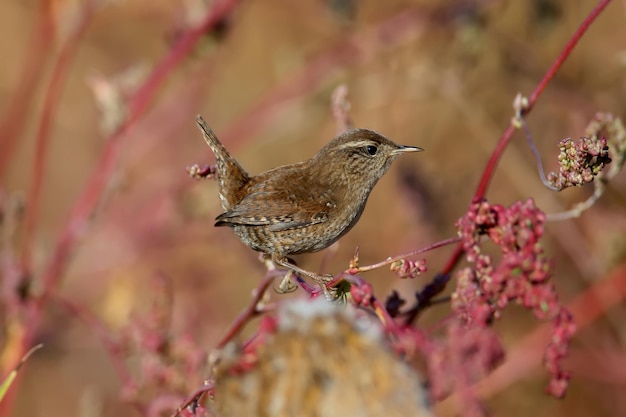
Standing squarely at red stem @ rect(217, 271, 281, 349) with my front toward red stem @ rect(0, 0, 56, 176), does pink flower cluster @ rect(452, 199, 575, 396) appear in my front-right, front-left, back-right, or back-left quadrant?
back-right

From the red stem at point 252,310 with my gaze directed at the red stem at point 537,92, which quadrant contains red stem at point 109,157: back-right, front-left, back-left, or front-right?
back-left

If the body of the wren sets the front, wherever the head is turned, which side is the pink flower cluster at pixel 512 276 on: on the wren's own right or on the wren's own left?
on the wren's own right

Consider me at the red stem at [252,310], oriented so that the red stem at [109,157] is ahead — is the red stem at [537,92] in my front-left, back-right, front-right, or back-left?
back-right

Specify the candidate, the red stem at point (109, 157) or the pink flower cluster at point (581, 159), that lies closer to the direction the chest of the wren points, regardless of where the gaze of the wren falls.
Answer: the pink flower cluster

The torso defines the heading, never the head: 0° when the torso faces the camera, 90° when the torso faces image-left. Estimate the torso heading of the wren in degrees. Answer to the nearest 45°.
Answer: approximately 270°

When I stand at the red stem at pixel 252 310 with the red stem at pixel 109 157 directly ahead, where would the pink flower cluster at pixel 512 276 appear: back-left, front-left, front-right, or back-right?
back-right
